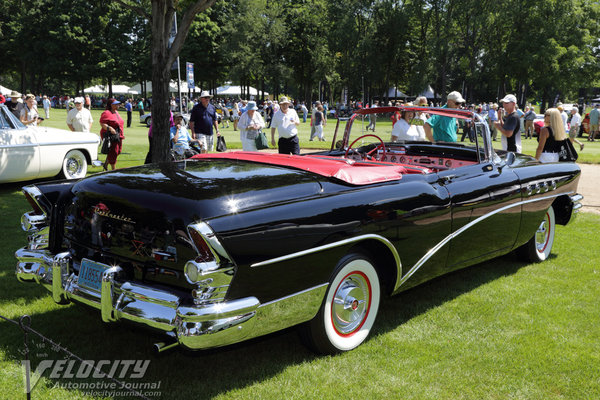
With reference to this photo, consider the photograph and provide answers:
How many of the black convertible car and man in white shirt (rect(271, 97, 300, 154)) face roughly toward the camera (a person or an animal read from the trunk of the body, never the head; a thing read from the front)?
1

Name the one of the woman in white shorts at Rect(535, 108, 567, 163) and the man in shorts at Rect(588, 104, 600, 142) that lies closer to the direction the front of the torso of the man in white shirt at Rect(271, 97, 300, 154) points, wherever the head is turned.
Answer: the woman in white shorts

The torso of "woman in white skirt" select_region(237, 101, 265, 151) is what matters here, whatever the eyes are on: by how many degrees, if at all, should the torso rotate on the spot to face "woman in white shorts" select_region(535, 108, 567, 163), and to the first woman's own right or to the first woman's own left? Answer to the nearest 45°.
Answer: approximately 45° to the first woman's own left

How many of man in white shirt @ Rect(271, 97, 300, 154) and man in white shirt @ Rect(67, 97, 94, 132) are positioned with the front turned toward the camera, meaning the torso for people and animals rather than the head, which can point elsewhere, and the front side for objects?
2

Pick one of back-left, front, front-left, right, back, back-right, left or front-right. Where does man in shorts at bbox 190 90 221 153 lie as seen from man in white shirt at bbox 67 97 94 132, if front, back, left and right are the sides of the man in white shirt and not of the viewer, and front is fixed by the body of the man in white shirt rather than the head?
front-left

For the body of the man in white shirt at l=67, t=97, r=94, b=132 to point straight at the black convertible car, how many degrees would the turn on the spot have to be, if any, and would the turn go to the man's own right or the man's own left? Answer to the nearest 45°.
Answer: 0° — they already face it

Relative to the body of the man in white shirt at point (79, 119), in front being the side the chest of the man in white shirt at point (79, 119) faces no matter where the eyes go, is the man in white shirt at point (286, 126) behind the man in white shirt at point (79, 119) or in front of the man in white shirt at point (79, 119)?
in front

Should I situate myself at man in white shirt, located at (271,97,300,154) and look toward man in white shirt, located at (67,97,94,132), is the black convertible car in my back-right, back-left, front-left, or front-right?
back-left

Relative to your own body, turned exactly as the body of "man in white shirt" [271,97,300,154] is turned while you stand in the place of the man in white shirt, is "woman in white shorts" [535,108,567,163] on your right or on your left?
on your left

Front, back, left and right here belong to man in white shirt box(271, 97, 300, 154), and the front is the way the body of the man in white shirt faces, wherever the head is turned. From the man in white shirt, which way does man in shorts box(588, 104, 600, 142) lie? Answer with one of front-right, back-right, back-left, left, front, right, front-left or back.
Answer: back-left

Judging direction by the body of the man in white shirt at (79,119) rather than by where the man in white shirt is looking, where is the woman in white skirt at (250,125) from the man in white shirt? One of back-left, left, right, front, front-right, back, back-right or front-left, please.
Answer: front-left

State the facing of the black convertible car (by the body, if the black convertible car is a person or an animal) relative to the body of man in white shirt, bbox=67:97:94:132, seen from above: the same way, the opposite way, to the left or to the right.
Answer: to the left
